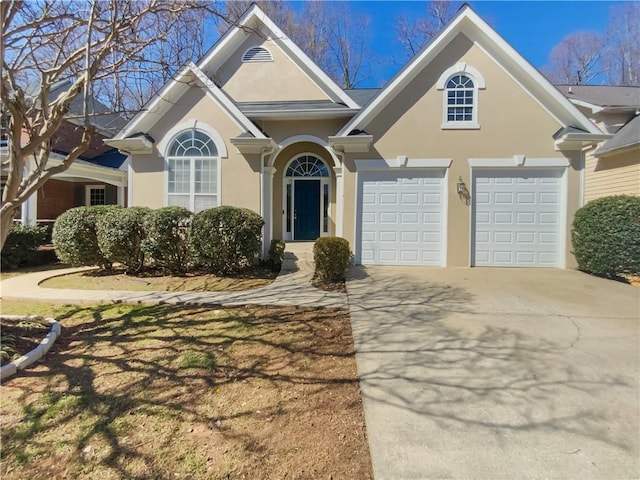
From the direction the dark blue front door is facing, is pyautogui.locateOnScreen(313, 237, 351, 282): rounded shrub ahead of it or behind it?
ahead

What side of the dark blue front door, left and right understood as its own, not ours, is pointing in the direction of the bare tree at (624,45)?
left

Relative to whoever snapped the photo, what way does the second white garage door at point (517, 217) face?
facing the viewer

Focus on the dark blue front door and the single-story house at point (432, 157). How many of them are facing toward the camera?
2

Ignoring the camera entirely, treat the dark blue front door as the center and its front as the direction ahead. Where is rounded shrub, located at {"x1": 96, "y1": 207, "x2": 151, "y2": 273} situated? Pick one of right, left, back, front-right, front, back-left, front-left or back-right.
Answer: front-right

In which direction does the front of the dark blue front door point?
toward the camera

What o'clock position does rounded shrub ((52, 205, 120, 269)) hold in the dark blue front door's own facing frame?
The rounded shrub is roughly at 2 o'clock from the dark blue front door.

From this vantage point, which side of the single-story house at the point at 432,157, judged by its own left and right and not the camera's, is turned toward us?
front

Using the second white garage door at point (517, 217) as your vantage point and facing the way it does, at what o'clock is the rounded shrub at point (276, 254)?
The rounded shrub is roughly at 2 o'clock from the second white garage door.

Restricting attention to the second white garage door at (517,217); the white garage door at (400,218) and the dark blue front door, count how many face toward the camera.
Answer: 3

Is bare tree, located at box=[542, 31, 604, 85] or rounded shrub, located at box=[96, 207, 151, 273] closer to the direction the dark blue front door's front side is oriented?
the rounded shrub

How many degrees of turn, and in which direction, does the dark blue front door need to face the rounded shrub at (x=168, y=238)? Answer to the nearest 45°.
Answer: approximately 45° to its right

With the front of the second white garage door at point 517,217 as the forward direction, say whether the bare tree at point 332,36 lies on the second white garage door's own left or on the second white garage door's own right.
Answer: on the second white garage door's own right
